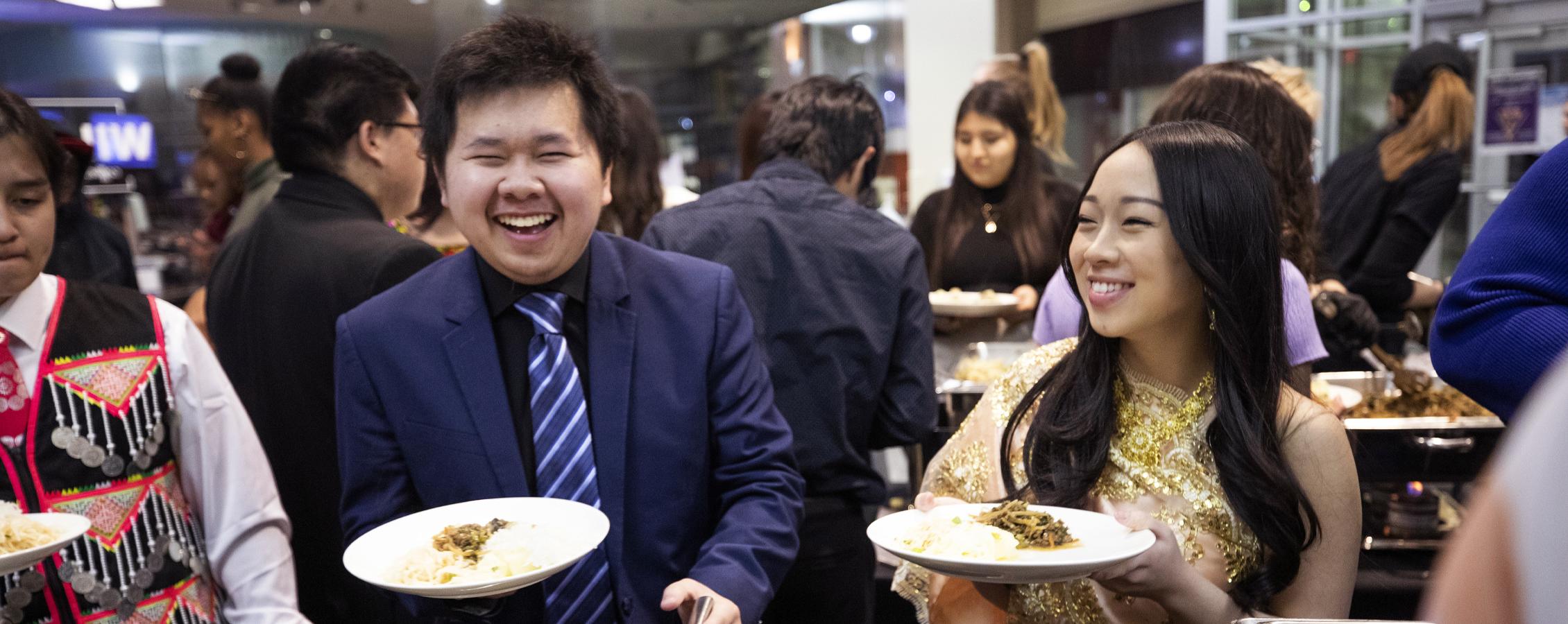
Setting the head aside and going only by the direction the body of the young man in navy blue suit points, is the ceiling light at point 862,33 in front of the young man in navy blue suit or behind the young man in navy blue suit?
behind

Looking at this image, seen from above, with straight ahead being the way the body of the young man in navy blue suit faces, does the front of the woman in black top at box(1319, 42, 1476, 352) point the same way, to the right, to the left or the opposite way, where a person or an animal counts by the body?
the opposite way

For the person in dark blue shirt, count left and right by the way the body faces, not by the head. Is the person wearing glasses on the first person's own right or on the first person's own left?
on the first person's own left

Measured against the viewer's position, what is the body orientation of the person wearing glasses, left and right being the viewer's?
facing away from the viewer and to the right of the viewer
